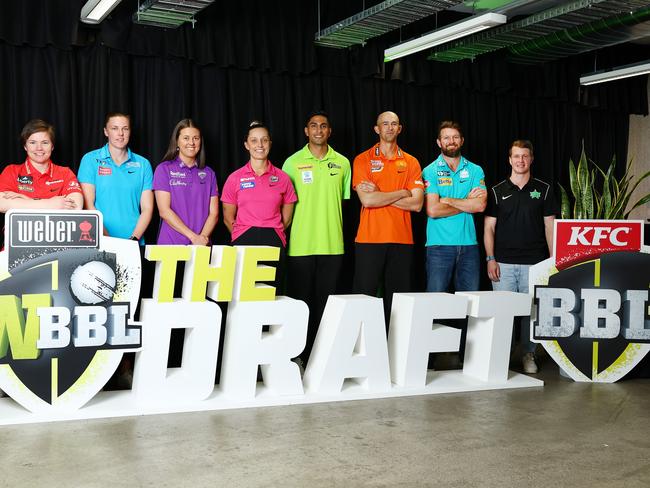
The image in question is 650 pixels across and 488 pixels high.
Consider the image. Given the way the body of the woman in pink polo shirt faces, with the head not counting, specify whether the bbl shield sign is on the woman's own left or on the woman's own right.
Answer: on the woman's own left

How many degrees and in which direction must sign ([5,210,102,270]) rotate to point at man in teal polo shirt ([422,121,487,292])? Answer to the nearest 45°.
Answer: approximately 90° to its left

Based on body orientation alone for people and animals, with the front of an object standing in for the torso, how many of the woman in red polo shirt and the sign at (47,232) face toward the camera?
2

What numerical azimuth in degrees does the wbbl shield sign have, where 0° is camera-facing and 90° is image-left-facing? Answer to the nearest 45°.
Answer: approximately 0°

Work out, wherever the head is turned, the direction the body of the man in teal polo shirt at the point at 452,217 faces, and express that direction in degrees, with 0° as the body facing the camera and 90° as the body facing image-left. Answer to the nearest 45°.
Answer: approximately 0°

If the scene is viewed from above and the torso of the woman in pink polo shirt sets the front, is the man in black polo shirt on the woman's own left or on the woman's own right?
on the woman's own left
